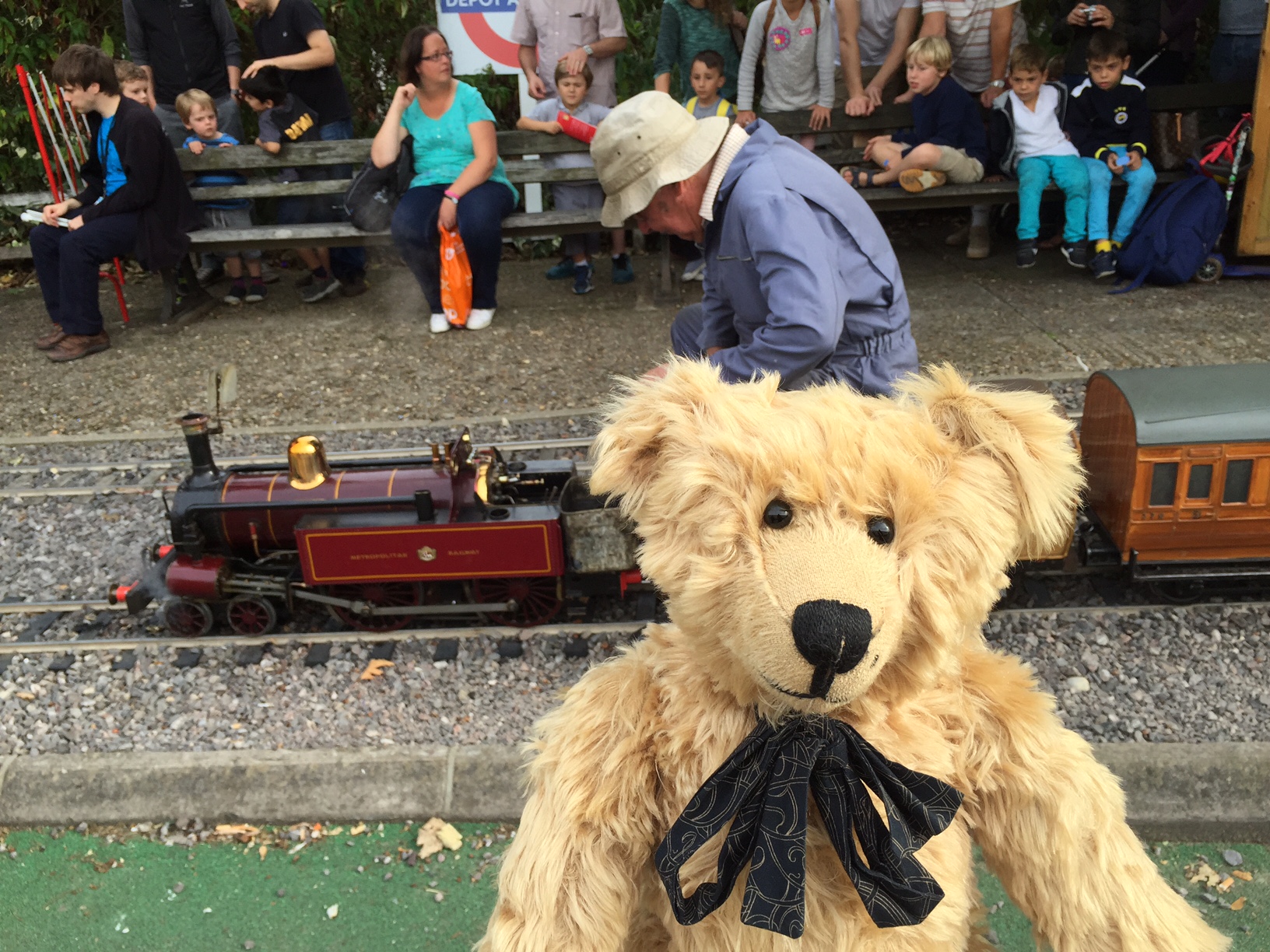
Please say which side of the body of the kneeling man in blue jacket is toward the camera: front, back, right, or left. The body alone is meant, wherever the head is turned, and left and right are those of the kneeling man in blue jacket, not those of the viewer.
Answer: left

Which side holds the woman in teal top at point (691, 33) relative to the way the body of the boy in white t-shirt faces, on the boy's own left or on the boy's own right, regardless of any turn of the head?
on the boy's own right

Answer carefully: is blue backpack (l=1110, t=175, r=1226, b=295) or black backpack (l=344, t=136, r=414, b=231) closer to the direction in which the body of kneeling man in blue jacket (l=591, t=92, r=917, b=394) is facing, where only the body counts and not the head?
the black backpack

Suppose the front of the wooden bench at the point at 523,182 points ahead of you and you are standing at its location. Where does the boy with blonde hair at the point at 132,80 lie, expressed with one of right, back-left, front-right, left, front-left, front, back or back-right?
right

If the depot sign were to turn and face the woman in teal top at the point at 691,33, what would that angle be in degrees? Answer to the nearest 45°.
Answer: approximately 45° to its left

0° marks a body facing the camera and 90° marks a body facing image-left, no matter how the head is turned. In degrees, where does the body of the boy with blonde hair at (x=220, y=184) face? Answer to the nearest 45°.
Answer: approximately 0°

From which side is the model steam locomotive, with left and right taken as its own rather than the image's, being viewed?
left

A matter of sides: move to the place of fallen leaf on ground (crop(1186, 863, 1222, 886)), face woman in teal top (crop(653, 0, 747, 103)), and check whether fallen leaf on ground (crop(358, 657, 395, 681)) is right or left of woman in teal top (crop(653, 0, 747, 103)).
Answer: left

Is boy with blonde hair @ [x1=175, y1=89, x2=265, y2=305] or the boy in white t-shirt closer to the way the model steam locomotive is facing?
the boy with blonde hair

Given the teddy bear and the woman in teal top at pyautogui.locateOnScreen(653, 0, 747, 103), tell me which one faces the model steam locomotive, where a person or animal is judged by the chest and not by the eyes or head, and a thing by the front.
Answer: the woman in teal top

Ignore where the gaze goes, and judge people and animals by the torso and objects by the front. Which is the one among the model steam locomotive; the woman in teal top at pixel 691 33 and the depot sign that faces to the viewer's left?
the model steam locomotive

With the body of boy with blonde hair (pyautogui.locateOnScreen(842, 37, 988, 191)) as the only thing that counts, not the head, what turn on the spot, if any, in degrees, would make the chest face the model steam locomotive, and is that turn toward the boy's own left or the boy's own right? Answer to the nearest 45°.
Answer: approximately 45° to the boy's own left

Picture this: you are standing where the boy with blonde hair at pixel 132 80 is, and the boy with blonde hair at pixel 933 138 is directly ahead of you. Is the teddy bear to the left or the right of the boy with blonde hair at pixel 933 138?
right

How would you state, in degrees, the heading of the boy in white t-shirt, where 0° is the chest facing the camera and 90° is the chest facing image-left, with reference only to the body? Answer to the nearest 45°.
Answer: approximately 0°
